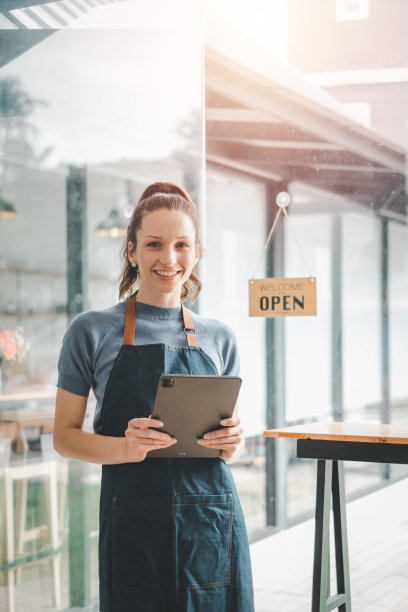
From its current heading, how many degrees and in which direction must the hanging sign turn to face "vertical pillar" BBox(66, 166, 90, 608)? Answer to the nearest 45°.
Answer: approximately 45° to its right

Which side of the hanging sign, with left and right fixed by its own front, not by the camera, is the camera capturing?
front

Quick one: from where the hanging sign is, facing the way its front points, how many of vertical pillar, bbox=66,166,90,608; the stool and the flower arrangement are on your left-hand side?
0

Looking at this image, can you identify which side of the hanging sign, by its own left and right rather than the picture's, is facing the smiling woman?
front

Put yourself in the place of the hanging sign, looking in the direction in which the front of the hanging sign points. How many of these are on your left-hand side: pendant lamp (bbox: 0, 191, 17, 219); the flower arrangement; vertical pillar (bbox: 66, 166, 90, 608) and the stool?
0

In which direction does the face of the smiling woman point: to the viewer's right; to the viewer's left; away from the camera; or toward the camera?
toward the camera

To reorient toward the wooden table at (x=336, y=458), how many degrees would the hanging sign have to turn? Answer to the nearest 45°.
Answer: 0° — it already faces it
